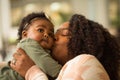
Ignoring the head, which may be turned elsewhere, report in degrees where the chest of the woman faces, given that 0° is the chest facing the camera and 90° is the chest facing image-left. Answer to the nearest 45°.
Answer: approximately 90°

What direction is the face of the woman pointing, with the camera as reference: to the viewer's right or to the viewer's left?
to the viewer's left
